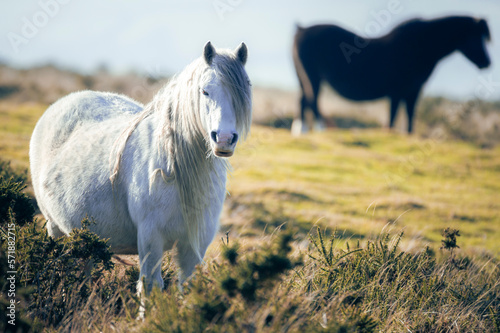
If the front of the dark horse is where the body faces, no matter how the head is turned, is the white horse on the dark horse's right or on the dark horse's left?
on the dark horse's right

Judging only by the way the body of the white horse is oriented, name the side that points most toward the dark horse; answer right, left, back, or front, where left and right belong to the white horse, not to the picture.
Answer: left

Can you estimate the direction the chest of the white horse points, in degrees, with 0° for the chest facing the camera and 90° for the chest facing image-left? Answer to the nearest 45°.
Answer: approximately 315°

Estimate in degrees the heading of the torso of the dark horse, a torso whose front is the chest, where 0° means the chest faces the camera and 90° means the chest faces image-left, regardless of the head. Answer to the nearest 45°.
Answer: approximately 270°
